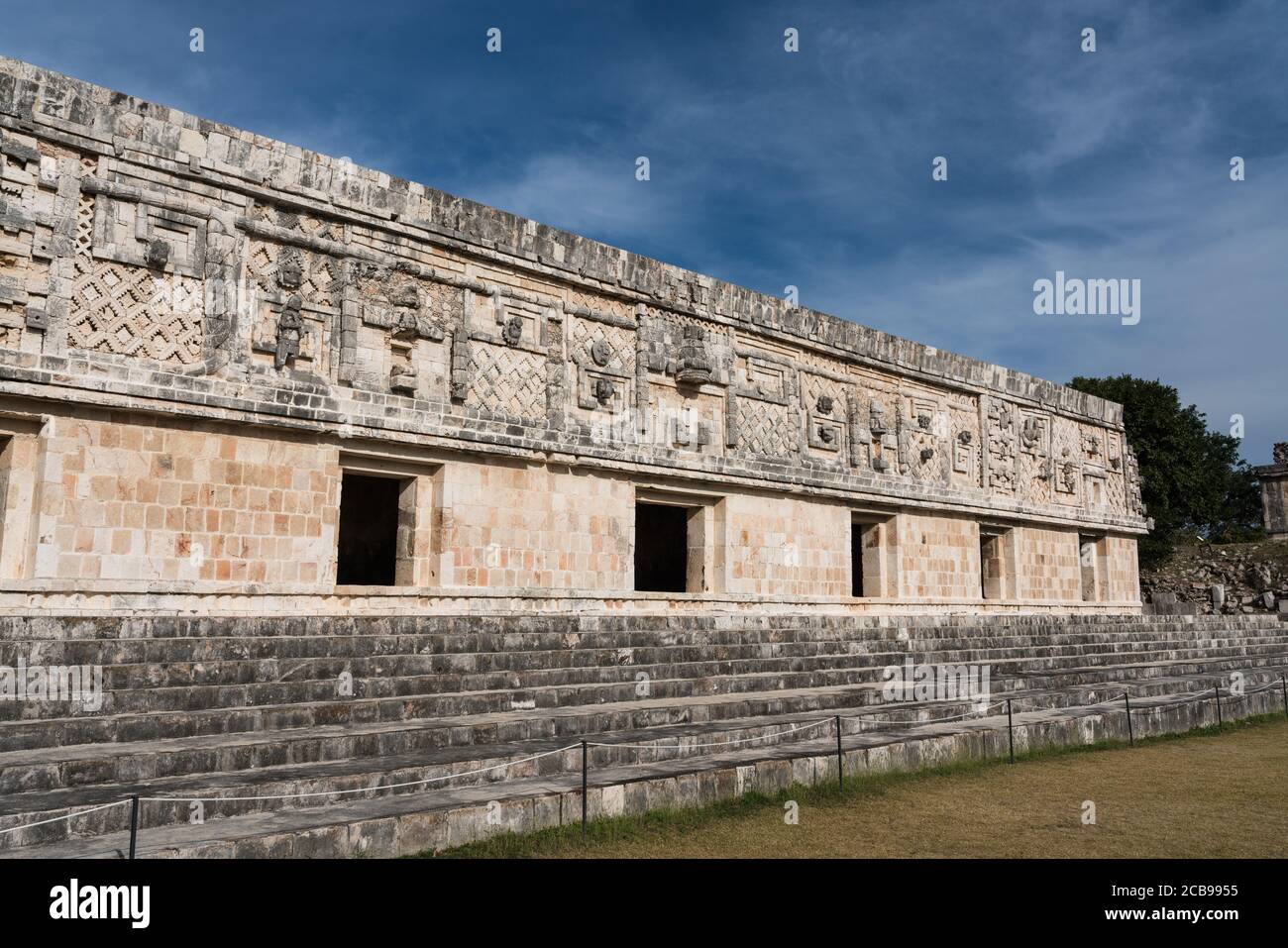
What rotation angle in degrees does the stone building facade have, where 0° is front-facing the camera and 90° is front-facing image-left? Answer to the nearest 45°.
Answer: approximately 315°

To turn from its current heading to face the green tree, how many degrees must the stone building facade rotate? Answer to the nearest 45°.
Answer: approximately 90° to its left

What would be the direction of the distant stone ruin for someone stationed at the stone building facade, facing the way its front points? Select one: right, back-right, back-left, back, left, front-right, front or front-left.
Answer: left
